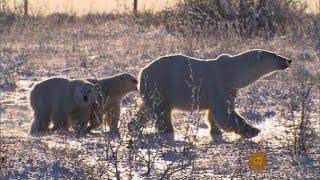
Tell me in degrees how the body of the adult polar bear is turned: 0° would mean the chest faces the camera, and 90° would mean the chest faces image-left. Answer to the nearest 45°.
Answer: approximately 270°

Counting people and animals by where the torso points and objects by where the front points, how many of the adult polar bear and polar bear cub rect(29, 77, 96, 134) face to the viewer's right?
2

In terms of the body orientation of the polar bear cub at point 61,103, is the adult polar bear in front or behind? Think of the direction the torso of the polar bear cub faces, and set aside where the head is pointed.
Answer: in front

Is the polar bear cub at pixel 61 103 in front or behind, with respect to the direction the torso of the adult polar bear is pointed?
behind

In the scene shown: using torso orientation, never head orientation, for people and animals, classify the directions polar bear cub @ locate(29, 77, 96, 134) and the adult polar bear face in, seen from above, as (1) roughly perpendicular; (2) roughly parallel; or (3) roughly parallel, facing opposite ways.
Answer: roughly parallel

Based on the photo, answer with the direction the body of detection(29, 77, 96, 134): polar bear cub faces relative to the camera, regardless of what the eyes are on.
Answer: to the viewer's right
